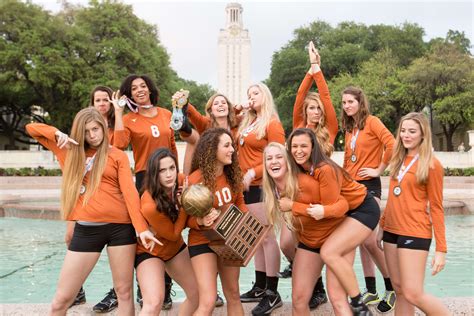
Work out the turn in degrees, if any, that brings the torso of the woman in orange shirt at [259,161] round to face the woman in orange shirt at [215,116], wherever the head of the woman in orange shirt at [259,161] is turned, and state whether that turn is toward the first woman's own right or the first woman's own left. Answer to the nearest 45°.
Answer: approximately 90° to the first woman's own right

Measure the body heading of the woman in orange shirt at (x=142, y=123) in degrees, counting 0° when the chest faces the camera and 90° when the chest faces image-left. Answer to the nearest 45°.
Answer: approximately 0°

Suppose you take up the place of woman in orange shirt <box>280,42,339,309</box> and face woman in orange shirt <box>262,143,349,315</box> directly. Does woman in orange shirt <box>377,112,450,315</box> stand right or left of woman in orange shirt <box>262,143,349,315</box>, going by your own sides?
left

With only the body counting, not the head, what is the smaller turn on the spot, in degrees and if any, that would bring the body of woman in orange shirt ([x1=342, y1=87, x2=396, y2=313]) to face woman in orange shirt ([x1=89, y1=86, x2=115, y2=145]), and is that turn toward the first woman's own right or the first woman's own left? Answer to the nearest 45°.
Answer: approximately 45° to the first woman's own right

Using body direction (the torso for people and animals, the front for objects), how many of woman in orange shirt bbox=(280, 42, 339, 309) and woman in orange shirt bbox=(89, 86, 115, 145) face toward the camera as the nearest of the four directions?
2

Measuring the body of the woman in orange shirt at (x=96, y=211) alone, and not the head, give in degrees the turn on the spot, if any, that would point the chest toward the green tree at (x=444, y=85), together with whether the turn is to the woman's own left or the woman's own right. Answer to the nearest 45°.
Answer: approximately 135° to the woman's own left

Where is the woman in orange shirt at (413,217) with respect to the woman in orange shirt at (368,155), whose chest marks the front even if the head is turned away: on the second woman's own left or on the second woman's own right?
on the second woman's own left
